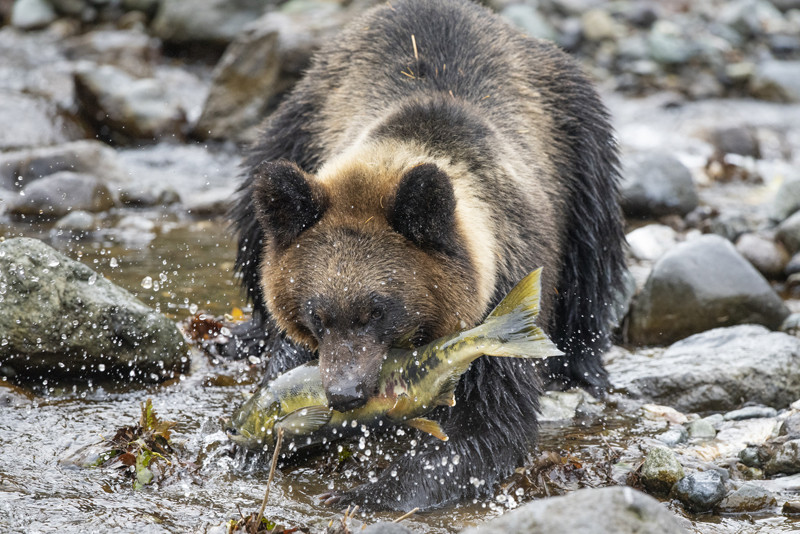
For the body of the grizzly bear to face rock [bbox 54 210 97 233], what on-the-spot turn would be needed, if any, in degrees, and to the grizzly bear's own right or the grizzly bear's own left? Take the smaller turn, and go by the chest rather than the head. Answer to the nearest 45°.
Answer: approximately 135° to the grizzly bear's own right

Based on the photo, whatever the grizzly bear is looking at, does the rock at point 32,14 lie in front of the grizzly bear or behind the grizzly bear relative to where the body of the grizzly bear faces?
behind

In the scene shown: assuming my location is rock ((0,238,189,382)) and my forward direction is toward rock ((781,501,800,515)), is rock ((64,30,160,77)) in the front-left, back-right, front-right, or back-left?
back-left

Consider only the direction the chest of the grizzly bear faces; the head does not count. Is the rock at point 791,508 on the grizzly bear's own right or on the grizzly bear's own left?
on the grizzly bear's own left

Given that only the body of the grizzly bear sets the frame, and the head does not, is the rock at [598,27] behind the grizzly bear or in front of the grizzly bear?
behind

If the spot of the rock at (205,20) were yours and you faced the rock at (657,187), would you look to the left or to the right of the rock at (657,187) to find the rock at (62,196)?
right

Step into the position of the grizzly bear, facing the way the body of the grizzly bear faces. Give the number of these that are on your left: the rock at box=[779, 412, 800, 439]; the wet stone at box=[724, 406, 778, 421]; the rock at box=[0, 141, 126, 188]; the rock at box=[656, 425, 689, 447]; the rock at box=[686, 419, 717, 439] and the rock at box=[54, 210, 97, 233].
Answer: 4

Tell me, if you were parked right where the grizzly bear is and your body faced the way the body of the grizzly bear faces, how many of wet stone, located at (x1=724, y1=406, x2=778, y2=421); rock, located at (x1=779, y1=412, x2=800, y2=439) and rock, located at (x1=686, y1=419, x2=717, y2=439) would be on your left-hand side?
3

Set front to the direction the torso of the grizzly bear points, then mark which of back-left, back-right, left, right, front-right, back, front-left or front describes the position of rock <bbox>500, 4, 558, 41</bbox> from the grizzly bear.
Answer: back

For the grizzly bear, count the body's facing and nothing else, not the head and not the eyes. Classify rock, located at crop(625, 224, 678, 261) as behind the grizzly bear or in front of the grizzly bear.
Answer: behind

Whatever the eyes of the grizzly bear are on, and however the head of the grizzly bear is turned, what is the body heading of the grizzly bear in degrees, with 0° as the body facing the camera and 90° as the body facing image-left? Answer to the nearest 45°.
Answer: approximately 0°

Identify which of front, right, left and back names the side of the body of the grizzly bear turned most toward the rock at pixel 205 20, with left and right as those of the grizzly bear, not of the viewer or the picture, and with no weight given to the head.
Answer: back

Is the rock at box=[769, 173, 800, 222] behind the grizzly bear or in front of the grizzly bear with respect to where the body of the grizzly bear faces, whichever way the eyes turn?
behind
